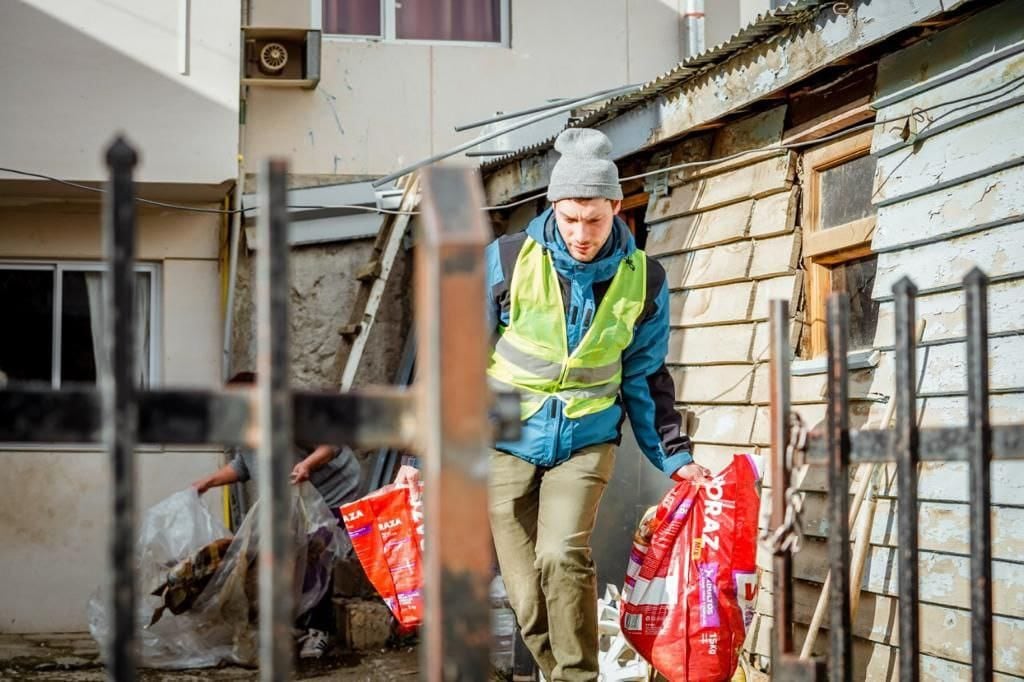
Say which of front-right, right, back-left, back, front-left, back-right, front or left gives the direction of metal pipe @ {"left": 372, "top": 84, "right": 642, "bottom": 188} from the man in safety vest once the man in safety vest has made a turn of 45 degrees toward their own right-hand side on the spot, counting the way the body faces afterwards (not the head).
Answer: back-right

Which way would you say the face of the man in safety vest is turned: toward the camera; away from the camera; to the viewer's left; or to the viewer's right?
toward the camera

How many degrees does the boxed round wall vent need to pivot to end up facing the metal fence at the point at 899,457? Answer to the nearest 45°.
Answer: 0° — it already faces it

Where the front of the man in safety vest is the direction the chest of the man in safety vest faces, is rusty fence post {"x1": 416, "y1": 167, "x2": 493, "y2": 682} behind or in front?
in front

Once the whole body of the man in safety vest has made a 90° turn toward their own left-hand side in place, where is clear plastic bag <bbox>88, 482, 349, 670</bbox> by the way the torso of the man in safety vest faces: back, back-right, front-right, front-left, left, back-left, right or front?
back-left

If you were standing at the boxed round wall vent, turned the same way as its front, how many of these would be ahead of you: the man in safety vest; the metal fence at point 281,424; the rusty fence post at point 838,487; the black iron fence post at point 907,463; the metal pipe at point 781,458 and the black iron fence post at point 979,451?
6

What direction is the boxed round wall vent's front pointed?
toward the camera

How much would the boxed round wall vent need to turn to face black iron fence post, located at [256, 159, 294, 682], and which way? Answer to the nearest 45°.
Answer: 0° — it already faces it

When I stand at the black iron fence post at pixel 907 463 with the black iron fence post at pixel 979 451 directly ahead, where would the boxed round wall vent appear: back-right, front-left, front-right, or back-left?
back-left

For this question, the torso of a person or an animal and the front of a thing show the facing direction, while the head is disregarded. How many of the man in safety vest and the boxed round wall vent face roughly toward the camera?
2

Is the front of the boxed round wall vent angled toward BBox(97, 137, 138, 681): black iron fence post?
yes

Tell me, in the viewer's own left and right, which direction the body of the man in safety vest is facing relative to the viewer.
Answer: facing the viewer

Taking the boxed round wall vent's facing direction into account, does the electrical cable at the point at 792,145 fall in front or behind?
in front
